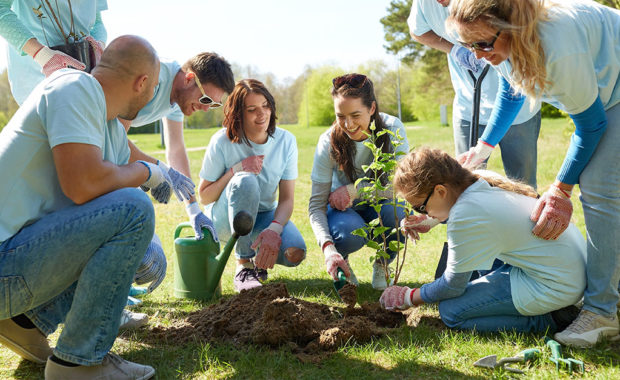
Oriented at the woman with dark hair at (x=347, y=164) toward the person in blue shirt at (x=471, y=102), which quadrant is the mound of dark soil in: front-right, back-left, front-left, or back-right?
back-right

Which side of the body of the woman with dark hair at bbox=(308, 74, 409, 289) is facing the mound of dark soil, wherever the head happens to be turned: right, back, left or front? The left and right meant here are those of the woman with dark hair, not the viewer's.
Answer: front

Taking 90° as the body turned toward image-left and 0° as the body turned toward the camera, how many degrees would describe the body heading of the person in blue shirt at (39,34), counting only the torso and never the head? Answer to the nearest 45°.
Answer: approximately 315°

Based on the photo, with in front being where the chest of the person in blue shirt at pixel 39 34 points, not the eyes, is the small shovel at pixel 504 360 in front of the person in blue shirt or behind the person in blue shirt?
in front

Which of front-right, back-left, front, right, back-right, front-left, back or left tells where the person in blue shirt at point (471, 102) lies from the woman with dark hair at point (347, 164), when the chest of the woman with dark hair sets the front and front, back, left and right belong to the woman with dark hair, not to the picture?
left

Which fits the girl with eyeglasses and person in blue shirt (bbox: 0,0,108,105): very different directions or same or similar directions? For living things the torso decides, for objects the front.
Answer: very different directions

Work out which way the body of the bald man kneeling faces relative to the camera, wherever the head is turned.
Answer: to the viewer's right

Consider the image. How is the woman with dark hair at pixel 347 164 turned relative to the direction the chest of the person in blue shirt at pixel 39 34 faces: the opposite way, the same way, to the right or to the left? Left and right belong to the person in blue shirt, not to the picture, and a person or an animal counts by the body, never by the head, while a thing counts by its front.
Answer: to the right

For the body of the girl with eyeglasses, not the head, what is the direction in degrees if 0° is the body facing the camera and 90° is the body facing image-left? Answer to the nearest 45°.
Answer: approximately 90°

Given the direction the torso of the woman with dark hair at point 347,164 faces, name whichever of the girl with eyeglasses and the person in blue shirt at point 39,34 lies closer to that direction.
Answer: the girl with eyeglasses

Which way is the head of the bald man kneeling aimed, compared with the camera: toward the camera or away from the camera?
away from the camera
